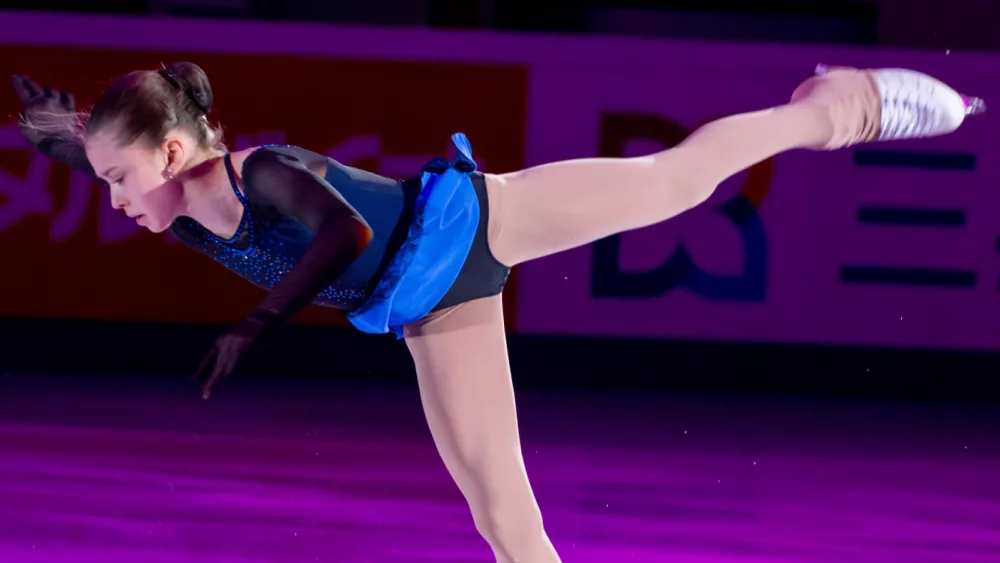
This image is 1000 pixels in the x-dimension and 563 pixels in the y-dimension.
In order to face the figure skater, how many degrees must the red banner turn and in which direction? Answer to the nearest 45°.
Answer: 0° — it already faces them

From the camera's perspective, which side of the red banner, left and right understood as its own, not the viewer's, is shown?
front
